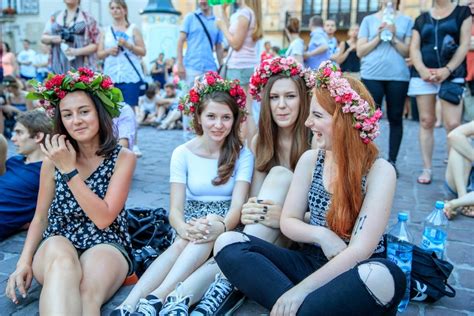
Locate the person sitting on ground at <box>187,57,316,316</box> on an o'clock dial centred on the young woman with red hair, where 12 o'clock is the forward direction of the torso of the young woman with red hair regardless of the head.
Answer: The person sitting on ground is roughly at 4 o'clock from the young woman with red hair.

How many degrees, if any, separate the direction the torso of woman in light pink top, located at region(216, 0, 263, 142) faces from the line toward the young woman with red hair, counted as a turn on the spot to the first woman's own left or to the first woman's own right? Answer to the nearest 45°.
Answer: approximately 90° to the first woman's own left

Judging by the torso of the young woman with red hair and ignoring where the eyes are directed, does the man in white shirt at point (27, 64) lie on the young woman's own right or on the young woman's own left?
on the young woman's own right

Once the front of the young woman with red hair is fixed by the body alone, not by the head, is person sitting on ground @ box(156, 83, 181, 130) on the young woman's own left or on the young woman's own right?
on the young woman's own right

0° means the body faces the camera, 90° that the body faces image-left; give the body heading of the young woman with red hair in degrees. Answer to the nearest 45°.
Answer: approximately 45°

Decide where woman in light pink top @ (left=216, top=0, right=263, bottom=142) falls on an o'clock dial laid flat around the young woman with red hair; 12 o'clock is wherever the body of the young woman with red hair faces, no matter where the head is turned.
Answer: The woman in light pink top is roughly at 4 o'clock from the young woman with red hair.

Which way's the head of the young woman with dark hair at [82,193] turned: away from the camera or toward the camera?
toward the camera

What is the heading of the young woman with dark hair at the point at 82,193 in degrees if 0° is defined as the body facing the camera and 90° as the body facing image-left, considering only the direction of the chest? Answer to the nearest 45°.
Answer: approximately 0°

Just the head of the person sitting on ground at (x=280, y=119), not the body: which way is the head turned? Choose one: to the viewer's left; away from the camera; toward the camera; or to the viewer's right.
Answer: toward the camera

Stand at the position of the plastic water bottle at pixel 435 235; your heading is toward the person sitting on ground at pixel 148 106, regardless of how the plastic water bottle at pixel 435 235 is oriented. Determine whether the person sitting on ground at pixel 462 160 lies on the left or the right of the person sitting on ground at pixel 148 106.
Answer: right
